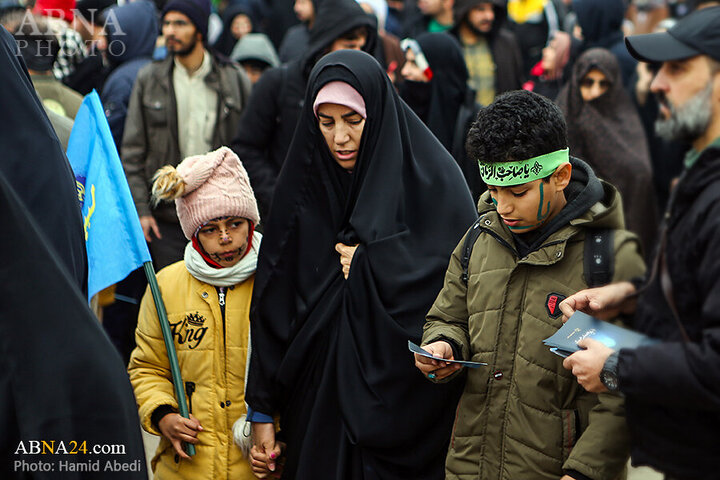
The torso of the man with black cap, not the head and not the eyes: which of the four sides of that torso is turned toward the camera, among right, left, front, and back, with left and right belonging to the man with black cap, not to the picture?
left

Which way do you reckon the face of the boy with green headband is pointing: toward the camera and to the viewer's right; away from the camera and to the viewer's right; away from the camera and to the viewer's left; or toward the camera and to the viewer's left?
toward the camera and to the viewer's left

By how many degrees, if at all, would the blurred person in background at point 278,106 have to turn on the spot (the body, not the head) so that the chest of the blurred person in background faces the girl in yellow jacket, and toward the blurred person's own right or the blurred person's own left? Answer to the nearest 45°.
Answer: approximately 45° to the blurred person's own right

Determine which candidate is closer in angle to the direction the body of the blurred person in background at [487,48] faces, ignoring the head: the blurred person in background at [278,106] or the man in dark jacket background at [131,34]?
the blurred person in background

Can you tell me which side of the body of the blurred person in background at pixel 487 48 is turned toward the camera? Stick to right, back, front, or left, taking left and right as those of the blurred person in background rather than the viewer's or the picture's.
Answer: front

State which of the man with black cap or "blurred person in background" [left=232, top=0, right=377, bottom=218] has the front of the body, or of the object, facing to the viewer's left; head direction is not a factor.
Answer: the man with black cap

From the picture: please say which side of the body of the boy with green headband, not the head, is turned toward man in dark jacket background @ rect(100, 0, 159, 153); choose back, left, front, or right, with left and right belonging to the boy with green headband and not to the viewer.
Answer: right

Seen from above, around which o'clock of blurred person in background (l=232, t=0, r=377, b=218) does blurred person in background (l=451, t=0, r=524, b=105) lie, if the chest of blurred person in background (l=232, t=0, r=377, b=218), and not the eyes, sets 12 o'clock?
blurred person in background (l=451, t=0, r=524, b=105) is roughly at 9 o'clock from blurred person in background (l=232, t=0, r=377, b=218).

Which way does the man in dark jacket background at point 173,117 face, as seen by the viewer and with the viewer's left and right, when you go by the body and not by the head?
facing the viewer

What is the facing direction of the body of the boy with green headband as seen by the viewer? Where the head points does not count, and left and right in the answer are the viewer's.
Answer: facing the viewer and to the left of the viewer

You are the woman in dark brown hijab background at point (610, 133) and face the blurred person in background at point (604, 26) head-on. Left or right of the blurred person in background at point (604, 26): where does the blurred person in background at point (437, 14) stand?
left

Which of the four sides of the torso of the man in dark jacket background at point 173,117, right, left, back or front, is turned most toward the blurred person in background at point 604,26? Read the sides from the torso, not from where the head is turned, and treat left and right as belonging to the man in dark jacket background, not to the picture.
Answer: left
